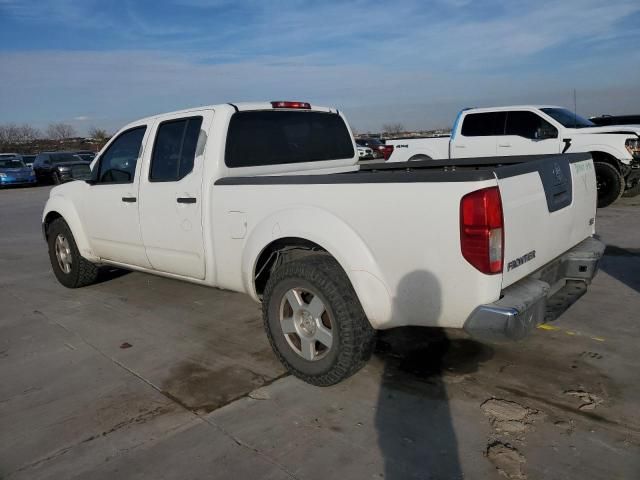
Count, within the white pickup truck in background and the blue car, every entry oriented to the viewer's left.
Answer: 0

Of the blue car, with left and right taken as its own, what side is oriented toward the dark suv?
left

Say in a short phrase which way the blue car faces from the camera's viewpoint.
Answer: facing the viewer and to the right of the viewer

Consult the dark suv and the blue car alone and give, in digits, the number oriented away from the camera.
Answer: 0

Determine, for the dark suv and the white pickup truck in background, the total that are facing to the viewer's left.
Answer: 0

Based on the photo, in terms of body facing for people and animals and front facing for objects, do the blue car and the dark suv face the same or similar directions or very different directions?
same or similar directions

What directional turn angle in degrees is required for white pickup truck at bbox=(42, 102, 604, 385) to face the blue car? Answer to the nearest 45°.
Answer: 0° — it already faces it

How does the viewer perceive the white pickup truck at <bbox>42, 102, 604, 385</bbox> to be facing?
facing away from the viewer and to the left of the viewer

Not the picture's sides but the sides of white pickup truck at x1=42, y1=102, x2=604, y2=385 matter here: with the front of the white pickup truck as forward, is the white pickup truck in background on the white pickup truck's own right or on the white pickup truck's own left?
on the white pickup truck's own right

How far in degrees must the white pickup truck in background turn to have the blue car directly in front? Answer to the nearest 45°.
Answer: approximately 135° to its right

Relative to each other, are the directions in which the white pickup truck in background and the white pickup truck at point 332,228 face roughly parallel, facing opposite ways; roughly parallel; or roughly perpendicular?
roughly parallel, facing opposite ways

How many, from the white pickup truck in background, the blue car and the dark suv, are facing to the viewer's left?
0

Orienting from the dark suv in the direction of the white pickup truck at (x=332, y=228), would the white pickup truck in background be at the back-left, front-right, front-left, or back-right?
front-left

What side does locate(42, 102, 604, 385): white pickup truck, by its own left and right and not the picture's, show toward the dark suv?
front

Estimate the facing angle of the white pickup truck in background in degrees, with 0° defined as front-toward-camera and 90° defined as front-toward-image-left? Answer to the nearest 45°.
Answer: approximately 315°
